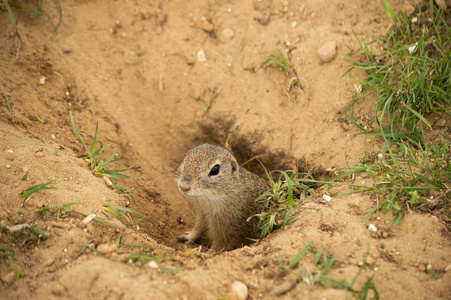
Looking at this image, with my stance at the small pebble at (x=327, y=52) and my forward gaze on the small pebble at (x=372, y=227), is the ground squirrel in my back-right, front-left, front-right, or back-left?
front-right

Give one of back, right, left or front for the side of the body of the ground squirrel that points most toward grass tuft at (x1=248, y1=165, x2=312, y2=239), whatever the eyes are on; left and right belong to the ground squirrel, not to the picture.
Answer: left

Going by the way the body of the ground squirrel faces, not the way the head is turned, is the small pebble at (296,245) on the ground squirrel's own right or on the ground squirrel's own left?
on the ground squirrel's own left

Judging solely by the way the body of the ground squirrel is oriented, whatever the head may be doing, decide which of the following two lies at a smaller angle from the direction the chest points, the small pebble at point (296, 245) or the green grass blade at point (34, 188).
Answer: the green grass blade

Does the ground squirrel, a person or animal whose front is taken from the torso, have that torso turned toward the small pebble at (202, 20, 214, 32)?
no

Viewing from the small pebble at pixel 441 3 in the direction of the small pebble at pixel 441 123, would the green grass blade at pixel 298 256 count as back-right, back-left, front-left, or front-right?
front-right

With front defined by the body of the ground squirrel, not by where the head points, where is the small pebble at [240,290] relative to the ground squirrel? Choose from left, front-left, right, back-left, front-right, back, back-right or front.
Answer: front-left

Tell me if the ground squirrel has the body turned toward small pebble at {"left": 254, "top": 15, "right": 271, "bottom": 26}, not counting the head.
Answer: no

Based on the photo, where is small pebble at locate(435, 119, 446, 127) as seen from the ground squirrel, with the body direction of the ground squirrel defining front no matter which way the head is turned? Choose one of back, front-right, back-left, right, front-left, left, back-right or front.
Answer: back-left

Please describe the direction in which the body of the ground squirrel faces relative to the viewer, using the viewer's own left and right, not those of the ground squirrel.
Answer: facing the viewer and to the left of the viewer

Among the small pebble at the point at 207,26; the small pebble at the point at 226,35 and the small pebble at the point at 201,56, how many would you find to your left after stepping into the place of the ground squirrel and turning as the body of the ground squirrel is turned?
0

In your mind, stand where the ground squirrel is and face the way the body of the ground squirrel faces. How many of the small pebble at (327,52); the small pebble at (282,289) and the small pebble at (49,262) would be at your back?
1

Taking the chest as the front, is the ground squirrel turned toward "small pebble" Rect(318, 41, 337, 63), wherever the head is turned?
no

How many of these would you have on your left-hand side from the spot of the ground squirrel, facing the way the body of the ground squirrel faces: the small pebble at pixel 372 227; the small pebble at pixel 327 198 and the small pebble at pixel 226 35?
2

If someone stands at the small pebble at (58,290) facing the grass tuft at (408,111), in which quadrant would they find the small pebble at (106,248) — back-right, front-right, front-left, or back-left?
front-left
